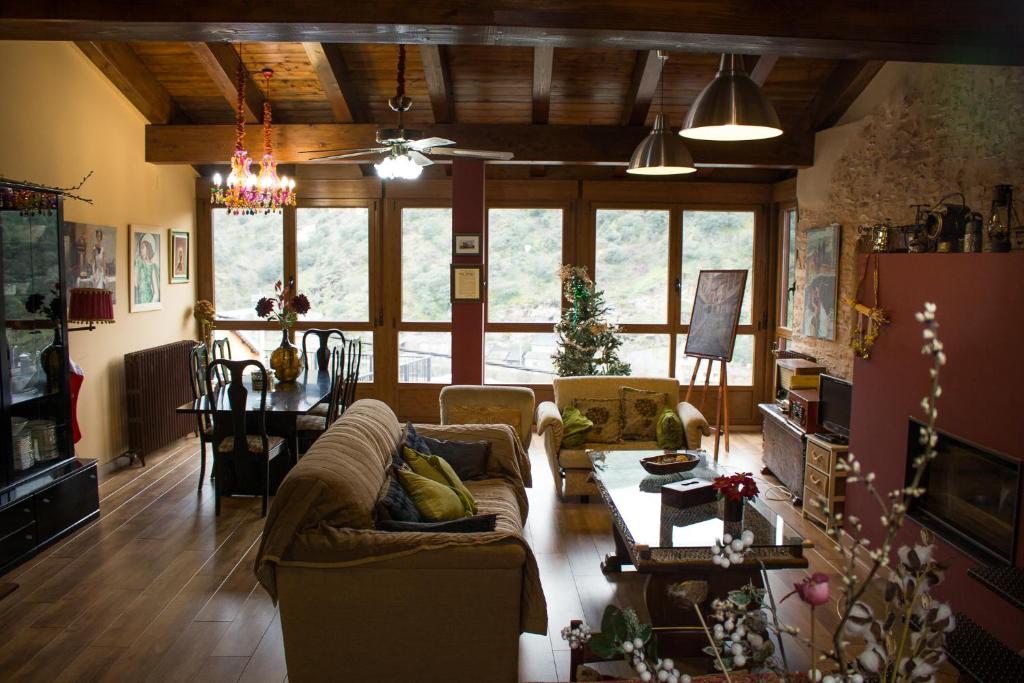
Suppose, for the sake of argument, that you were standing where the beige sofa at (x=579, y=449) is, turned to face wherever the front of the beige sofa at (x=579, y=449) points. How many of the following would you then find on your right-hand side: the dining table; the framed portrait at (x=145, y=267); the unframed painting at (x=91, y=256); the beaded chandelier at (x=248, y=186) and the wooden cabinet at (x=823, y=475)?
4

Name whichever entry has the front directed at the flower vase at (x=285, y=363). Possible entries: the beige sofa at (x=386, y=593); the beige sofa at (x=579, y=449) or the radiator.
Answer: the radiator

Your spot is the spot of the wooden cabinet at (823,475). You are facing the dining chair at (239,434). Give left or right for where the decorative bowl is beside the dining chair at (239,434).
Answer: left

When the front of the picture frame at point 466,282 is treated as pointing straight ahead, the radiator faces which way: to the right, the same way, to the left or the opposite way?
to the left

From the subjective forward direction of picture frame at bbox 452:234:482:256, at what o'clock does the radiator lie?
The radiator is roughly at 3 o'clock from the picture frame.

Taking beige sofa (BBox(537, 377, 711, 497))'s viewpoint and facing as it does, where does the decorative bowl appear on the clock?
The decorative bowl is roughly at 11 o'clock from the beige sofa.

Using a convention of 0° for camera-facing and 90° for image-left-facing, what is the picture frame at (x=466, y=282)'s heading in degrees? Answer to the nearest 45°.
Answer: approximately 0°

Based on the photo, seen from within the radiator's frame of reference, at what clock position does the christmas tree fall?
The christmas tree is roughly at 11 o'clock from the radiator.

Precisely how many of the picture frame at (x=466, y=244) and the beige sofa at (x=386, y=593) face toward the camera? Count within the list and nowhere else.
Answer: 1

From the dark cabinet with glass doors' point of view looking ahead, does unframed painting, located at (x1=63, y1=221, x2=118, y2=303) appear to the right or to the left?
on its left

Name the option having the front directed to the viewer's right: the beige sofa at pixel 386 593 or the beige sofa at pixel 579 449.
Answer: the beige sofa at pixel 386 593

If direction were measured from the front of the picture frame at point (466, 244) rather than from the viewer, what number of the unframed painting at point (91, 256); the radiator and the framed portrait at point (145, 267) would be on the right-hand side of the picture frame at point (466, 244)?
3

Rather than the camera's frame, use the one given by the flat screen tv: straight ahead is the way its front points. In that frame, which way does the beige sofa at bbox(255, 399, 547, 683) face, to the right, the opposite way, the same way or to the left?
the opposite way

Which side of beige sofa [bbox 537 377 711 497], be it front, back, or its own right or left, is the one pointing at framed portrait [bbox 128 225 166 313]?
right
